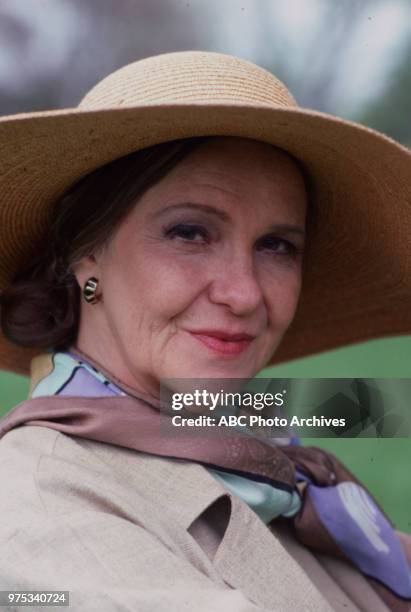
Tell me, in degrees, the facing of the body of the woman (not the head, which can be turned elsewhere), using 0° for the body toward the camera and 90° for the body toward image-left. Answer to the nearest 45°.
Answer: approximately 315°

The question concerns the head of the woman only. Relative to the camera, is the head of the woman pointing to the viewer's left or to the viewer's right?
to the viewer's right
